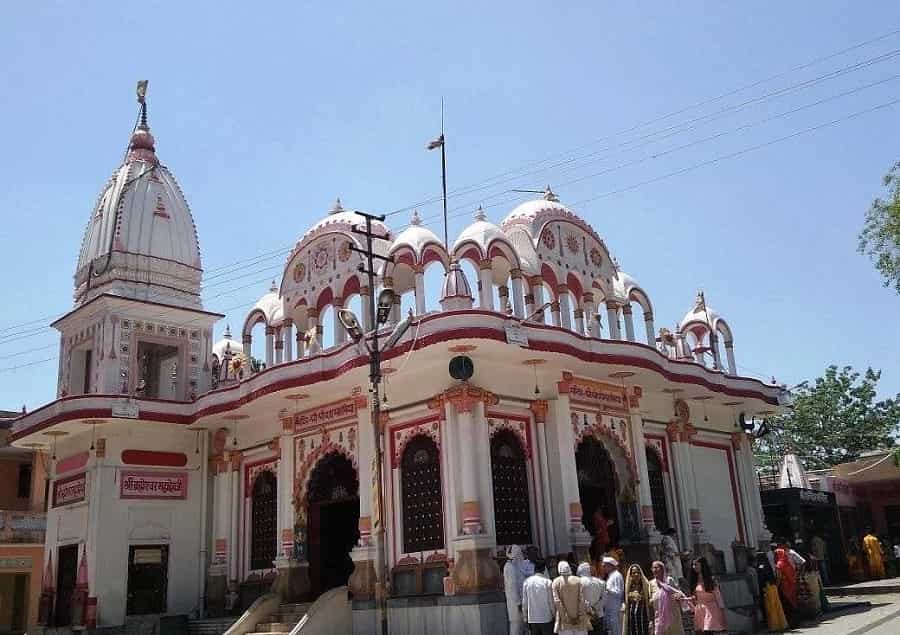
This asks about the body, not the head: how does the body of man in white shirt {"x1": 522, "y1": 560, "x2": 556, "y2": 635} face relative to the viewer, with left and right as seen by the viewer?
facing away from the viewer

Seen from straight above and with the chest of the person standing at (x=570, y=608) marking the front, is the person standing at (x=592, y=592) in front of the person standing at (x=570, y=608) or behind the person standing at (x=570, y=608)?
in front

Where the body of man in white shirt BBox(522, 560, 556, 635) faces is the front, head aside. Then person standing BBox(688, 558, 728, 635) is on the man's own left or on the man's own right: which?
on the man's own right

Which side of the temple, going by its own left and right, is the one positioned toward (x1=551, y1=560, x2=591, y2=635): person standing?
front

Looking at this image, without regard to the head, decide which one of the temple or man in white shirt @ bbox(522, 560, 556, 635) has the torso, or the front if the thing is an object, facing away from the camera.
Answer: the man in white shirt

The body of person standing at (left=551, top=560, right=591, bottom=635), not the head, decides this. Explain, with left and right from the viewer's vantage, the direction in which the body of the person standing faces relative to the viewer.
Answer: facing away from the viewer

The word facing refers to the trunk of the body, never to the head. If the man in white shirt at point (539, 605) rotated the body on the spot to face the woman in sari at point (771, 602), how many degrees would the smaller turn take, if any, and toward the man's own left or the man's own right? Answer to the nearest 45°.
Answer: approximately 45° to the man's own right

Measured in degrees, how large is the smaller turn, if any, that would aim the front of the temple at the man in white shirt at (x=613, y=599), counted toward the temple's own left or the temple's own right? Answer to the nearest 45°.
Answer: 0° — it already faces them

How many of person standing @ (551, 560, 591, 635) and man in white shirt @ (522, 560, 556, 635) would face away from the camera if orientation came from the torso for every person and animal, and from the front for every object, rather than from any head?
2

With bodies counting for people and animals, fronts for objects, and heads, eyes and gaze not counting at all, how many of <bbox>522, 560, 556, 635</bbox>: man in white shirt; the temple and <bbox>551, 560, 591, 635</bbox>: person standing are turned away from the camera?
2

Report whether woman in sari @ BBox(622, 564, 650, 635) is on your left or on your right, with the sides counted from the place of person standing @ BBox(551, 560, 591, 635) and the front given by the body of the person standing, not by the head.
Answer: on your right

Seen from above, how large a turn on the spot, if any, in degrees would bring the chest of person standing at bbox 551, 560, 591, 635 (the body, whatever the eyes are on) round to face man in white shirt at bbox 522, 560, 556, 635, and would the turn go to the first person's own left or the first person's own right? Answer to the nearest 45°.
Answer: approximately 45° to the first person's own left

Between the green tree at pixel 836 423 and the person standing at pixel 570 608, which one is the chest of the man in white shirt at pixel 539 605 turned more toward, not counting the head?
the green tree

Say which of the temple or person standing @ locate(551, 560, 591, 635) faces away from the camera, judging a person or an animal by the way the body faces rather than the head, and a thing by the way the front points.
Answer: the person standing
